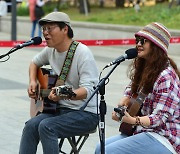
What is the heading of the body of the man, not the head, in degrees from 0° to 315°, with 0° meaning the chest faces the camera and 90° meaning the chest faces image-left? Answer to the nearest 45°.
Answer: approximately 45°

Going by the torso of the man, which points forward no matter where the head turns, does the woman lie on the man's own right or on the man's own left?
on the man's own left
